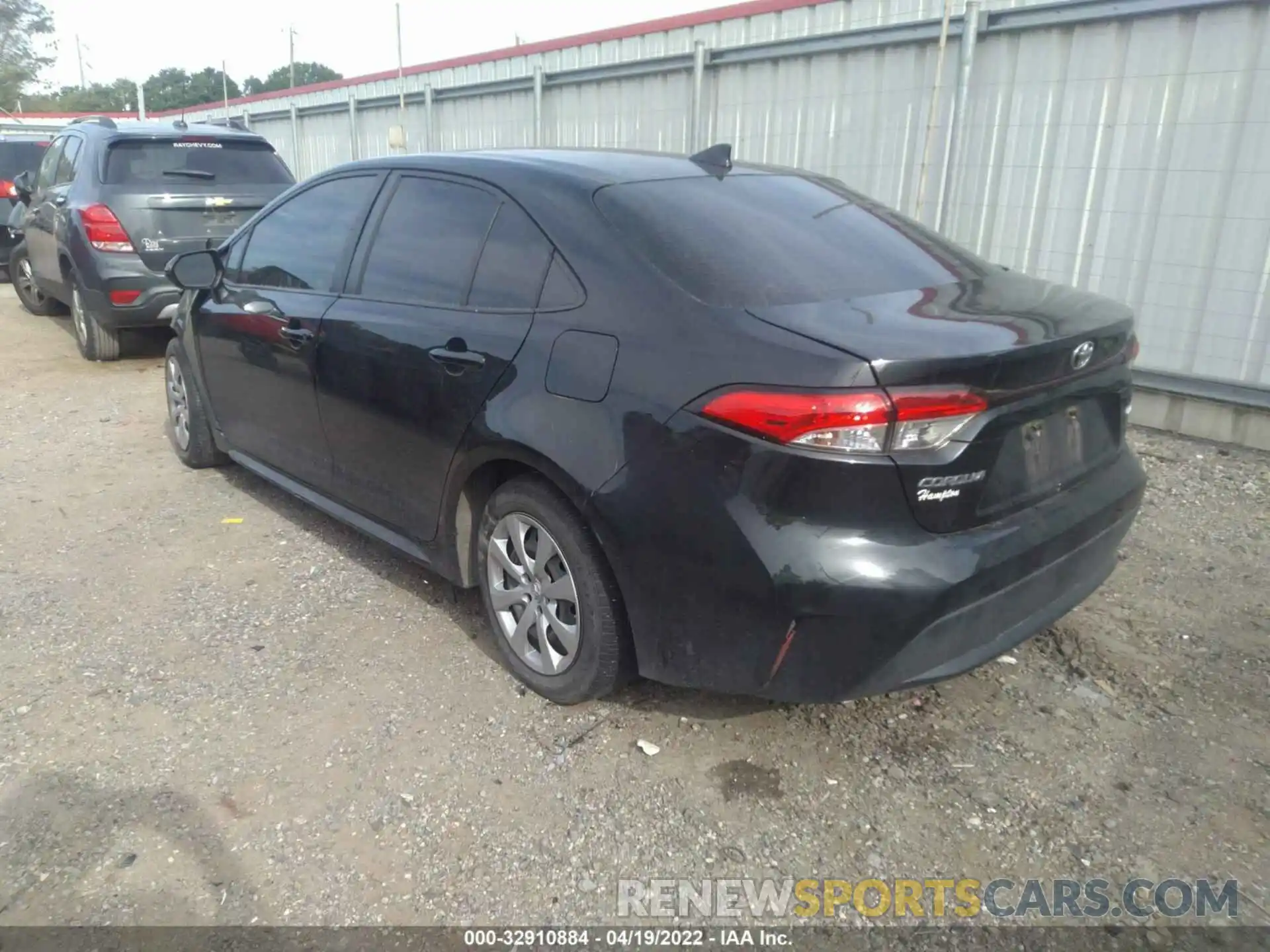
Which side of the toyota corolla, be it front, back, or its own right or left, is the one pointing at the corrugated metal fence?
right

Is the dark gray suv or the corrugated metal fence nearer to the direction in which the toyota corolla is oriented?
the dark gray suv

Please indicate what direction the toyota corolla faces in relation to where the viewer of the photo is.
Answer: facing away from the viewer and to the left of the viewer

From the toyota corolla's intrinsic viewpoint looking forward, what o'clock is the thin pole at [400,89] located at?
The thin pole is roughly at 1 o'clock from the toyota corolla.

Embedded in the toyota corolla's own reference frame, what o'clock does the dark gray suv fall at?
The dark gray suv is roughly at 12 o'clock from the toyota corolla.

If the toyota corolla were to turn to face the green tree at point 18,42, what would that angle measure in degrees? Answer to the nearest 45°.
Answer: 0° — it already faces it
